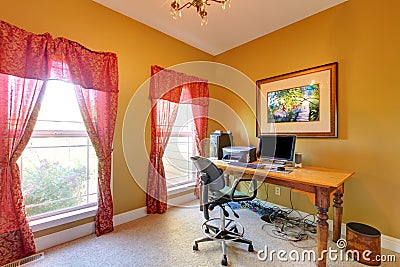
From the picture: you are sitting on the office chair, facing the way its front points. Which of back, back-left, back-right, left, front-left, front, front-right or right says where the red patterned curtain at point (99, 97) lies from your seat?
back-left

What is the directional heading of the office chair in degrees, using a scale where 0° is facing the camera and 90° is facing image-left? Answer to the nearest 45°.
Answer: approximately 225°

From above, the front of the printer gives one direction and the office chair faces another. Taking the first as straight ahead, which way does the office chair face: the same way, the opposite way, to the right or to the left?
the opposite way

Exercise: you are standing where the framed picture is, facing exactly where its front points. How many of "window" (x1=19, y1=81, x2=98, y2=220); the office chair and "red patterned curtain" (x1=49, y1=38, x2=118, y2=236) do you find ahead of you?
3

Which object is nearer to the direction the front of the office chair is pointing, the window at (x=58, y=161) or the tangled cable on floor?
the tangled cable on floor

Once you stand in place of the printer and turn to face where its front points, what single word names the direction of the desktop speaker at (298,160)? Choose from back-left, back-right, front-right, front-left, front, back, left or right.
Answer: back-left

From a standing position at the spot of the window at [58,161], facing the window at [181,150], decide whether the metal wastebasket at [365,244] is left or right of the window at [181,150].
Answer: right

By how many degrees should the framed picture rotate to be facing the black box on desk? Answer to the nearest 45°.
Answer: approximately 45° to its right

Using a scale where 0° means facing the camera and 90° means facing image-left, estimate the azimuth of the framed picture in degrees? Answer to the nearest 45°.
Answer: approximately 45°

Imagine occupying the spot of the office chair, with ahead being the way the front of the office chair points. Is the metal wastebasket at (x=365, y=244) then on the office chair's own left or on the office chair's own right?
on the office chair's own right

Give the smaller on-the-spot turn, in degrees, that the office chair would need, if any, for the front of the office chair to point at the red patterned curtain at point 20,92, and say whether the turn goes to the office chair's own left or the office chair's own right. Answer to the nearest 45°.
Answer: approximately 135° to the office chair's own left
